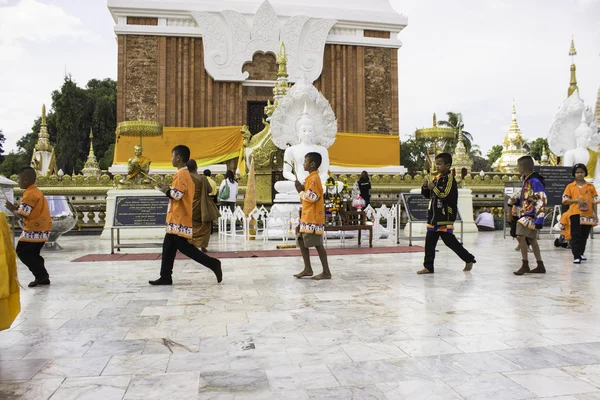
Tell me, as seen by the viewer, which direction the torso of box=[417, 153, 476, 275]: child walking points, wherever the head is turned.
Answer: to the viewer's left

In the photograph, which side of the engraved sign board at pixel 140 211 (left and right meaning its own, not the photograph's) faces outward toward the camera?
front

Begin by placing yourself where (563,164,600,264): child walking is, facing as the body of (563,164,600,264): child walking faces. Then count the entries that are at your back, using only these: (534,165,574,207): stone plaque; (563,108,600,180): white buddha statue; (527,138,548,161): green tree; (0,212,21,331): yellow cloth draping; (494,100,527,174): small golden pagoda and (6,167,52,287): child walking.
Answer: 4

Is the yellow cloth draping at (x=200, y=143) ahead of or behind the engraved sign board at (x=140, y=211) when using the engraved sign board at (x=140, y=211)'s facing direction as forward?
behind

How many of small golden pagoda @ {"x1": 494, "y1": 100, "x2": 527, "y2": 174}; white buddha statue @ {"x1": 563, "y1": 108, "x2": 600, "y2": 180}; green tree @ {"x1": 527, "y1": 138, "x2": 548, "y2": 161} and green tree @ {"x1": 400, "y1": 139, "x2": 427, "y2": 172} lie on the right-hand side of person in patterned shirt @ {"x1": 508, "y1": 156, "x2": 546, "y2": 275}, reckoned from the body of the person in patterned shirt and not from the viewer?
4

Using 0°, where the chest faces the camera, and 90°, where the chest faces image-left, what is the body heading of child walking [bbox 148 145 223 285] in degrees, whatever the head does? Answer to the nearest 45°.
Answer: approximately 90°

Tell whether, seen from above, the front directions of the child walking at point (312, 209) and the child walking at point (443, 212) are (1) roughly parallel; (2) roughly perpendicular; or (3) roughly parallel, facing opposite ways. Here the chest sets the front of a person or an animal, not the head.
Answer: roughly parallel

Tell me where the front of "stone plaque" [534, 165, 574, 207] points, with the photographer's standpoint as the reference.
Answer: facing the viewer

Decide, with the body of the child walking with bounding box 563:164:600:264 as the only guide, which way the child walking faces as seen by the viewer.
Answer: toward the camera

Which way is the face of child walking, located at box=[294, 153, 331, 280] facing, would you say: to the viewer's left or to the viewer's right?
to the viewer's left

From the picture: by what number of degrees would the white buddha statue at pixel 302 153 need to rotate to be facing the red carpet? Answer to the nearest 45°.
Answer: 0° — it already faces it

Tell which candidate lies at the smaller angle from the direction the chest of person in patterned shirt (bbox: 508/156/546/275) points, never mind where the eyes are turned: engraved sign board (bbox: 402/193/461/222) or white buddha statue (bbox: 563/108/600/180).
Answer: the engraved sign board

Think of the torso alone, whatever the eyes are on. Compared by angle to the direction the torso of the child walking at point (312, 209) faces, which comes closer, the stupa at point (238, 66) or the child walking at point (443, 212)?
the stupa

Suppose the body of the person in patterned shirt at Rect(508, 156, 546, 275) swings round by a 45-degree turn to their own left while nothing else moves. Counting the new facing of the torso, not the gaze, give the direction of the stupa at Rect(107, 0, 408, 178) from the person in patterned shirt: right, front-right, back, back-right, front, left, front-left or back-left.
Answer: right
